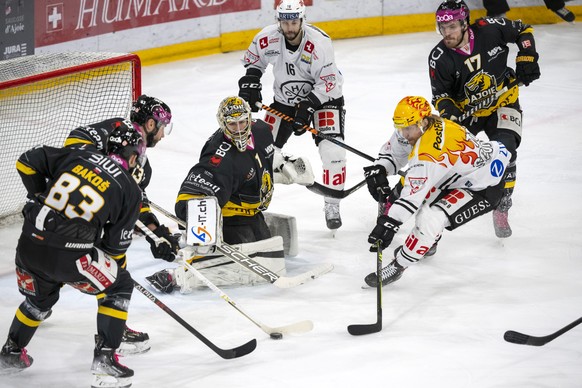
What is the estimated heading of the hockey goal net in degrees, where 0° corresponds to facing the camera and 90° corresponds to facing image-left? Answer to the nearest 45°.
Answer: approximately 315°
